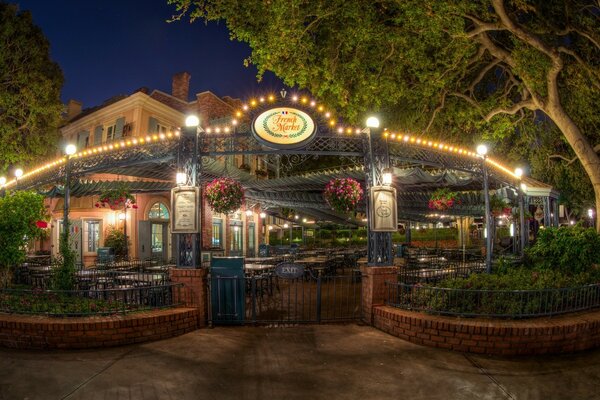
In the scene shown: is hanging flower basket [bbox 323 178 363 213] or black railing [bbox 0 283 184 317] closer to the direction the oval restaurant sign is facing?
the black railing

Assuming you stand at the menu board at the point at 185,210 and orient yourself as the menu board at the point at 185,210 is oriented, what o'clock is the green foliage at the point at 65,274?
The green foliage is roughly at 4 o'clock from the menu board.

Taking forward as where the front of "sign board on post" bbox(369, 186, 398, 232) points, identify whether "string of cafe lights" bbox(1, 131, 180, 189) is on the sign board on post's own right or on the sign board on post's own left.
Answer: on the sign board on post's own right

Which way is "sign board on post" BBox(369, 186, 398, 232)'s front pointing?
toward the camera

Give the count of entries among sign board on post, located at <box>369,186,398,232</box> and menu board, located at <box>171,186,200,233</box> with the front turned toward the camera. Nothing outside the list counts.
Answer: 2

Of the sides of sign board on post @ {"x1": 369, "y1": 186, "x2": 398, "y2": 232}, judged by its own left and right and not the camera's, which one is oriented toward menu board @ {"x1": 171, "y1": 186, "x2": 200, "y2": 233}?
right

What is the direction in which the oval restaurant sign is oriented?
toward the camera

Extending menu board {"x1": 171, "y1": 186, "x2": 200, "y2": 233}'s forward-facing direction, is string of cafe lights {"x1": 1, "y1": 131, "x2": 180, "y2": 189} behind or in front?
behind

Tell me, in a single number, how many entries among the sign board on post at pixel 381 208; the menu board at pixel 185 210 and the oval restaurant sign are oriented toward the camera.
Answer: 3

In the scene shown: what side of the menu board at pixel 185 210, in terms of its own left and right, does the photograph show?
front
